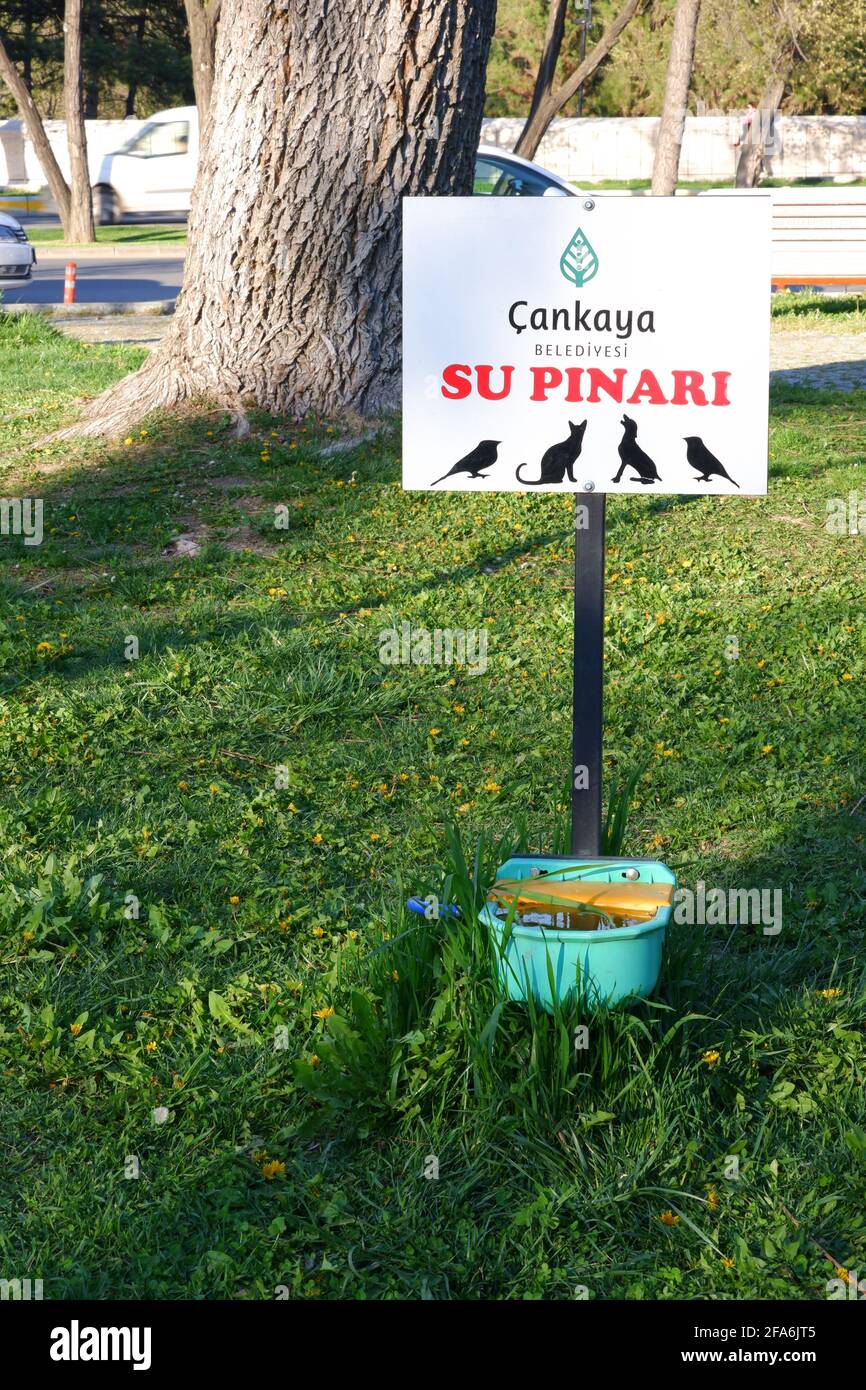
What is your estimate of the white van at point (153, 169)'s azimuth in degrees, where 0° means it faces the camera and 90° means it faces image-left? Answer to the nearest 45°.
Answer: approximately 90°

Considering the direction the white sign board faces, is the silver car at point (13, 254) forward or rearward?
rearward

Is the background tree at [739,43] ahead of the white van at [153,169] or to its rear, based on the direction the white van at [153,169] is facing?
to the rear

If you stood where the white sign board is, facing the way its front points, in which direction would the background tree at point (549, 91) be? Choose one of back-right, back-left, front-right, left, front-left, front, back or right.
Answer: back

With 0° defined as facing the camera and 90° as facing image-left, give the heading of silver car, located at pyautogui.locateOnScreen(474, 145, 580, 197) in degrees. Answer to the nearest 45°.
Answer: approximately 270°

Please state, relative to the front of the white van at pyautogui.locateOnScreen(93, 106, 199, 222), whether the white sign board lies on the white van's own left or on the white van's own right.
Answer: on the white van's own left

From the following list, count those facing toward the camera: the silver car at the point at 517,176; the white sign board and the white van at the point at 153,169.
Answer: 1

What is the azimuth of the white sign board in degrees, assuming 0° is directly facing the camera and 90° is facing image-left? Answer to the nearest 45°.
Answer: approximately 0°
